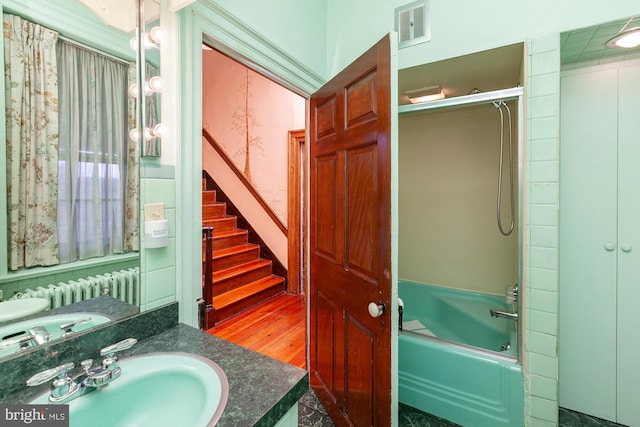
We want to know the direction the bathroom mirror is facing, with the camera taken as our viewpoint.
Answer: facing the viewer and to the right of the viewer

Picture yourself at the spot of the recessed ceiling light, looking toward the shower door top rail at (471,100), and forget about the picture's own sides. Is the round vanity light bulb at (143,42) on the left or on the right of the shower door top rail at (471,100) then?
right

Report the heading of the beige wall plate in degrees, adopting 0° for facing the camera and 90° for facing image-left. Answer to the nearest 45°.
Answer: approximately 0°

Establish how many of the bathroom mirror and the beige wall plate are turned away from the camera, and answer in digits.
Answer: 0

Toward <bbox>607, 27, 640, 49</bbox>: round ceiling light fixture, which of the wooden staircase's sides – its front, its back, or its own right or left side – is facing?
front

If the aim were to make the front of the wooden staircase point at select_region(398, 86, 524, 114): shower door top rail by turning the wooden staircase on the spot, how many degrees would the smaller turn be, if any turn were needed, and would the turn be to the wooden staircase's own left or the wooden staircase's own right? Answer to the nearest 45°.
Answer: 0° — it already faces it

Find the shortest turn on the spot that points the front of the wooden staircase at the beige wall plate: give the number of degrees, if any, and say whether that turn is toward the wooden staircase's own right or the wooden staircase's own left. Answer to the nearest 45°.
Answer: approximately 45° to the wooden staircase's own right

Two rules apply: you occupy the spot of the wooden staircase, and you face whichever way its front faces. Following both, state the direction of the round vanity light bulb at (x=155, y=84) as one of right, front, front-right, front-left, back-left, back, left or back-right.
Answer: front-right

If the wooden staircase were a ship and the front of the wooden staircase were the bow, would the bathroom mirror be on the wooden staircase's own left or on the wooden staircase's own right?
on the wooden staircase's own right

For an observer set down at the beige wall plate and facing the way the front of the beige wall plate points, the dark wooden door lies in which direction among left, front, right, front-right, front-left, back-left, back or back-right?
left

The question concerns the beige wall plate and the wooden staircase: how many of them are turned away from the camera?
0
